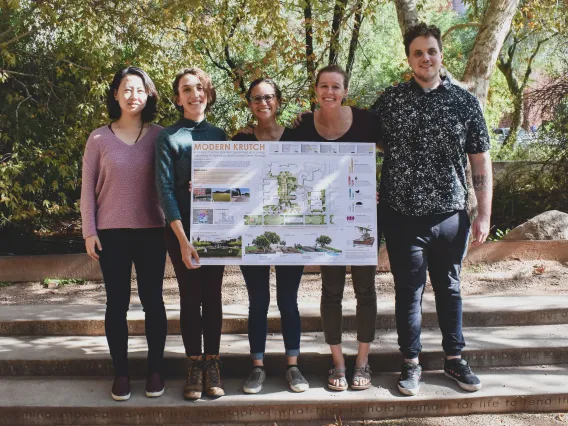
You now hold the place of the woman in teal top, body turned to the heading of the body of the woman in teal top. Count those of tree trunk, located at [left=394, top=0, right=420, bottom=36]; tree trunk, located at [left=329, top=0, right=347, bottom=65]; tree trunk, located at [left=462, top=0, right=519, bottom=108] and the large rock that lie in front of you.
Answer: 0

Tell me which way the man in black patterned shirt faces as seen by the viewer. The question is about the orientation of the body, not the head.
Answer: toward the camera

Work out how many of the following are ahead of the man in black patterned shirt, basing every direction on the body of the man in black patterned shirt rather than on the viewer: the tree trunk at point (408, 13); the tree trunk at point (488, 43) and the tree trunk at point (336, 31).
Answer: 0

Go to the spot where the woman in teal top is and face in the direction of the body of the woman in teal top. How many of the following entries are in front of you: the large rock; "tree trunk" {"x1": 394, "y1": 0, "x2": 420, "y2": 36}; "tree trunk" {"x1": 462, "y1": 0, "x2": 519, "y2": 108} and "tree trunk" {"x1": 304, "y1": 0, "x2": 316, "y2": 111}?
0

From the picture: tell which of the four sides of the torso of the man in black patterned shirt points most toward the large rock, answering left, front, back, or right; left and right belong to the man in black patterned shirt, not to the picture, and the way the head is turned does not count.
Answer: back

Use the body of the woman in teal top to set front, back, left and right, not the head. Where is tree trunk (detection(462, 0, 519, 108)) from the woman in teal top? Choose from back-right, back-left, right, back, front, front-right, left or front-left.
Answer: back-left

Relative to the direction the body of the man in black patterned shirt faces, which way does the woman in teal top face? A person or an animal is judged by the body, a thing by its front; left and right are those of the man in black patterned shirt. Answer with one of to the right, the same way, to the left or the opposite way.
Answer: the same way

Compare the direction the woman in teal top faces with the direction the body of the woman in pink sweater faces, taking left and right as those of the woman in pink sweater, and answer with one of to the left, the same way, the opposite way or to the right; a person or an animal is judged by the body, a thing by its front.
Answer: the same way

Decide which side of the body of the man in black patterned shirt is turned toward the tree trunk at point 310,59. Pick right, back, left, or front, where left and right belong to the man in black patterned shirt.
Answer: back

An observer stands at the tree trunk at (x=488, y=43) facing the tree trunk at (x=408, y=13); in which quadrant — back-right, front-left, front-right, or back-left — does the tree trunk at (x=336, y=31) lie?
front-right

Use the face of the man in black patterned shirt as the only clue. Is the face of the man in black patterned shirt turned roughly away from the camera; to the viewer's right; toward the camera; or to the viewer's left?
toward the camera

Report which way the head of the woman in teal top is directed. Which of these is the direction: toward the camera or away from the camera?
toward the camera

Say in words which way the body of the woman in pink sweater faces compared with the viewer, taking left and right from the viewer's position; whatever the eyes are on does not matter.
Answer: facing the viewer

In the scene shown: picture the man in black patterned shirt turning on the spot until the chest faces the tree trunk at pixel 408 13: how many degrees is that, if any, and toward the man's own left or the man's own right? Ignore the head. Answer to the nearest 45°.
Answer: approximately 180°

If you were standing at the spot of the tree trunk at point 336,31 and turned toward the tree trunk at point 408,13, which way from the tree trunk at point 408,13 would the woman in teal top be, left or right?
right

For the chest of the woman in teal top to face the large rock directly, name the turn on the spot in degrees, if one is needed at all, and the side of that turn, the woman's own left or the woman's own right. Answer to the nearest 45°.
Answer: approximately 135° to the woman's own left

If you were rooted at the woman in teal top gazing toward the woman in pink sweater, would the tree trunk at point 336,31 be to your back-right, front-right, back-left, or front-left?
back-right
